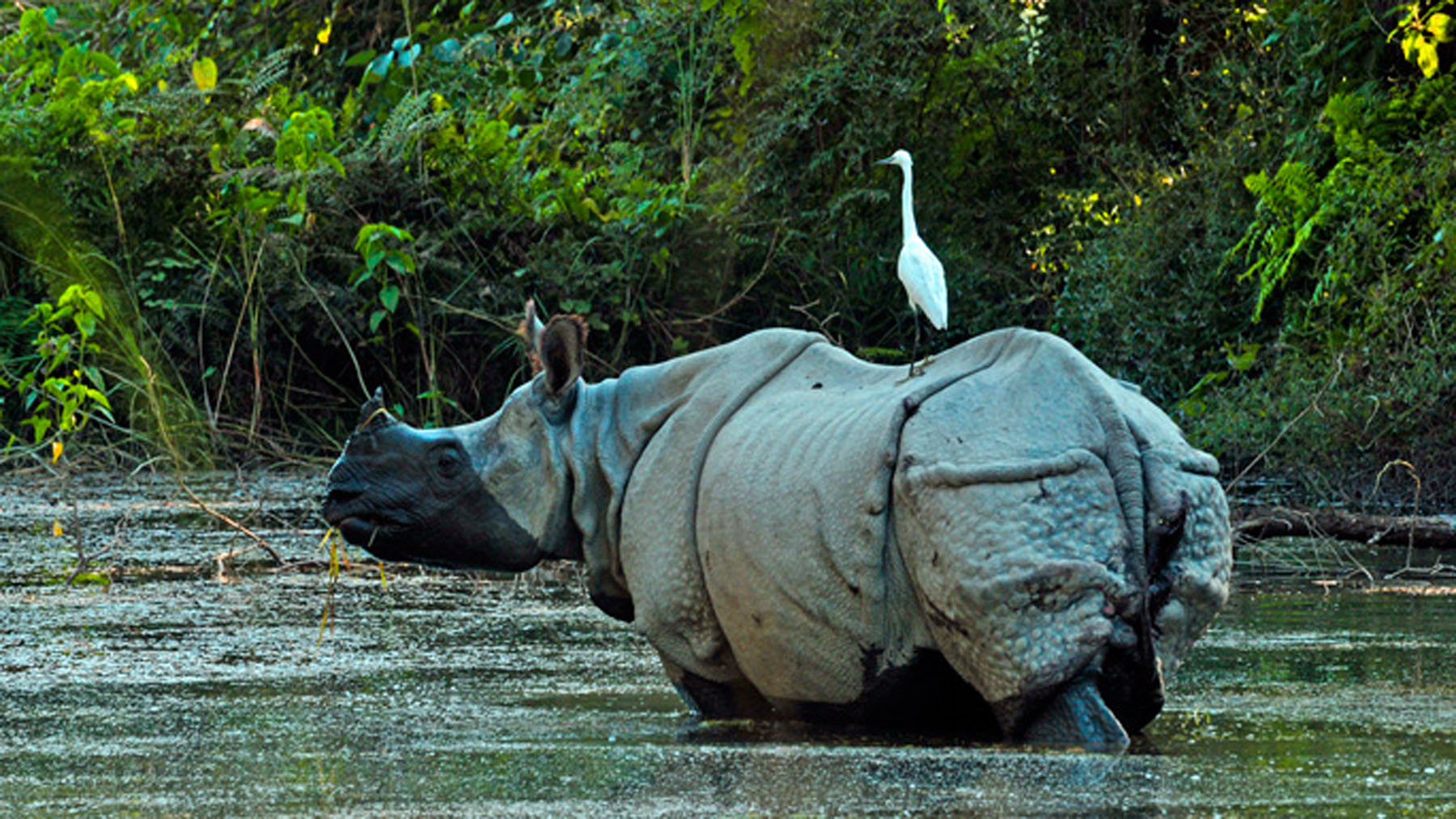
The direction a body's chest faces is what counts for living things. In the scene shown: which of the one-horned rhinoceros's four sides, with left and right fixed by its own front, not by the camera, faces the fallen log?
right

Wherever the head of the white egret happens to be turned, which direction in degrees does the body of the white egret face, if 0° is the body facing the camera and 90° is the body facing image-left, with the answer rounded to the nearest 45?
approximately 90°

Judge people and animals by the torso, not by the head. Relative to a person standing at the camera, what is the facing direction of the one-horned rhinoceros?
facing away from the viewer and to the left of the viewer

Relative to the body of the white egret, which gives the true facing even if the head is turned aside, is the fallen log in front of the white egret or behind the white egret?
behind
